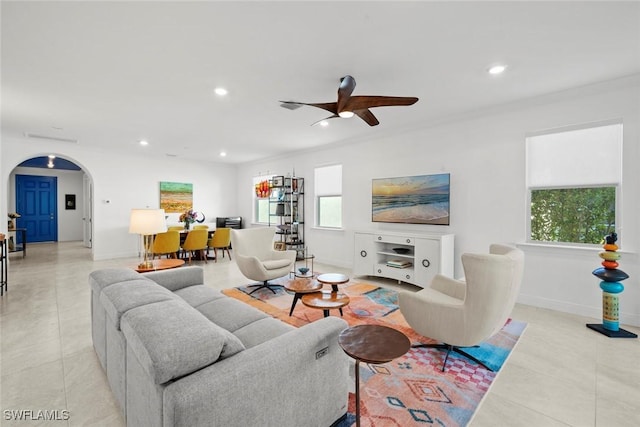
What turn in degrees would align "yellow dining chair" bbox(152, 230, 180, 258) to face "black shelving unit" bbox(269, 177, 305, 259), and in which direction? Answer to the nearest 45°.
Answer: approximately 90° to its right

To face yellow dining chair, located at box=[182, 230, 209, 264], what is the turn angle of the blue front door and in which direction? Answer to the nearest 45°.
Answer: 0° — it already faces it

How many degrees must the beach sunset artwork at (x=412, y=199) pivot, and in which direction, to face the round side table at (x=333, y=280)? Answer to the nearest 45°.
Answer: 0° — it already faces it

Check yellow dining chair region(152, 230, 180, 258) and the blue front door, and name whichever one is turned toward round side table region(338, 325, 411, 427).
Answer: the blue front door

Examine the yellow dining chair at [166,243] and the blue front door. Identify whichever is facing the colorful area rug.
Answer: the blue front door

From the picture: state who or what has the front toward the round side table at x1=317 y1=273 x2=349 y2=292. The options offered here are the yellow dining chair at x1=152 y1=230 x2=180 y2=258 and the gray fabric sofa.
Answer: the gray fabric sofa

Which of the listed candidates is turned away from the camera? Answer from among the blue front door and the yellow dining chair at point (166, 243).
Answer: the yellow dining chair

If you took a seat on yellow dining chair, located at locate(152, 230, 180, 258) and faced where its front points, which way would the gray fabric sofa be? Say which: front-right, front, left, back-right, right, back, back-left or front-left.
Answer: back

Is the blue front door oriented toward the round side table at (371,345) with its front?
yes

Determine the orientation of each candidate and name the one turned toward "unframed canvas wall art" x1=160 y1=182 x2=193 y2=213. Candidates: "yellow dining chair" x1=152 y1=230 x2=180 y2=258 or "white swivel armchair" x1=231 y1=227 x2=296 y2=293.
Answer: the yellow dining chair

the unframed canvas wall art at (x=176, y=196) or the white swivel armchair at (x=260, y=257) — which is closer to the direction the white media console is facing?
the white swivel armchair

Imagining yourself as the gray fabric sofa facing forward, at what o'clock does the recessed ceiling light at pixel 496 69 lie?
The recessed ceiling light is roughly at 1 o'clock from the gray fabric sofa.

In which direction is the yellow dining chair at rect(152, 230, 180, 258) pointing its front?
away from the camera

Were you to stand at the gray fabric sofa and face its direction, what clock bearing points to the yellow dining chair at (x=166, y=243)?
The yellow dining chair is roughly at 10 o'clock from the gray fabric sofa.

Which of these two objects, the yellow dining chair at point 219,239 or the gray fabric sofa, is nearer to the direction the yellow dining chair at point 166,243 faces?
the yellow dining chair

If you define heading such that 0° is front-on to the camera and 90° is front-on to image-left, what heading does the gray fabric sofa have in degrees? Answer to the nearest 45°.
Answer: approximately 225°

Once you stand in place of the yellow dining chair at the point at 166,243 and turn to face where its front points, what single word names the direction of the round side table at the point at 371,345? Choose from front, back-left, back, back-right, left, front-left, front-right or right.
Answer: back

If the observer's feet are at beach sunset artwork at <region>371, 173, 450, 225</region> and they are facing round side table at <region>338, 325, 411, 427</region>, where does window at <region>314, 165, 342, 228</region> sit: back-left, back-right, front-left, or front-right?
back-right
